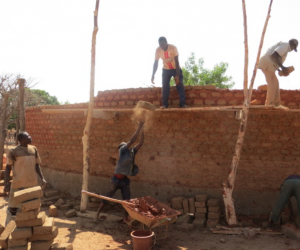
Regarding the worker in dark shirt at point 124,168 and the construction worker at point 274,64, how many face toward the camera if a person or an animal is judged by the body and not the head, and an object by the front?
0

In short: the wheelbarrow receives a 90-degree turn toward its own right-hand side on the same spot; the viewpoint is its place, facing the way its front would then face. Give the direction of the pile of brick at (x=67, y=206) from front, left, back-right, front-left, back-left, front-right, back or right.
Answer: right

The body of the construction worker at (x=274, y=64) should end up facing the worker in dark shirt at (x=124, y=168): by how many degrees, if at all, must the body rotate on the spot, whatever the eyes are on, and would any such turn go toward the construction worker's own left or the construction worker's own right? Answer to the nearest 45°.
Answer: approximately 180°

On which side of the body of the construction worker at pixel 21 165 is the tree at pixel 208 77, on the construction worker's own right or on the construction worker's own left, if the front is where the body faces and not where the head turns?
on the construction worker's own left

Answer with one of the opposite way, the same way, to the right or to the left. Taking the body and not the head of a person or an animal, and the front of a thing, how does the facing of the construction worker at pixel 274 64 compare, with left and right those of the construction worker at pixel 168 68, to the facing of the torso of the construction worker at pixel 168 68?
to the left

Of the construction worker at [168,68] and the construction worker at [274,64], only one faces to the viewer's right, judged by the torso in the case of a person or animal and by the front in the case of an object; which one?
the construction worker at [274,64]

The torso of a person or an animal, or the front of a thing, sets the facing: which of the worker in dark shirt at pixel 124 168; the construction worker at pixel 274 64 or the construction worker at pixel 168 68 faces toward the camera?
the construction worker at pixel 168 68

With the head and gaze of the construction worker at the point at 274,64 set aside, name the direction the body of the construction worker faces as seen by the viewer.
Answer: to the viewer's right

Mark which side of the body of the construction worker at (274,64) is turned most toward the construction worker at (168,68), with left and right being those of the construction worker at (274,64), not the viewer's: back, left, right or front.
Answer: back

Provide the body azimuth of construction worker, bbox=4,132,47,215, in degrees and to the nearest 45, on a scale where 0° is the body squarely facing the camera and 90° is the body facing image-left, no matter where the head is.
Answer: approximately 315°

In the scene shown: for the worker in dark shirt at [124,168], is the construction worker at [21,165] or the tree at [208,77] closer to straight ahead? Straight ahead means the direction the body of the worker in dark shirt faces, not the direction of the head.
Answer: the tree

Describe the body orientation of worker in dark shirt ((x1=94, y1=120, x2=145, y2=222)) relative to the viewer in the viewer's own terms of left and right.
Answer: facing away from the viewer and to the right of the viewer

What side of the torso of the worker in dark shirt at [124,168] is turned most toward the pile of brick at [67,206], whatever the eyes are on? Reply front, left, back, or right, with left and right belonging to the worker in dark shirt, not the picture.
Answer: left

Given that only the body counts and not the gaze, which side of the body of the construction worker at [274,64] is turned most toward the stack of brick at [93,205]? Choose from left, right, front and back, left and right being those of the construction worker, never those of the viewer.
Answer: back
